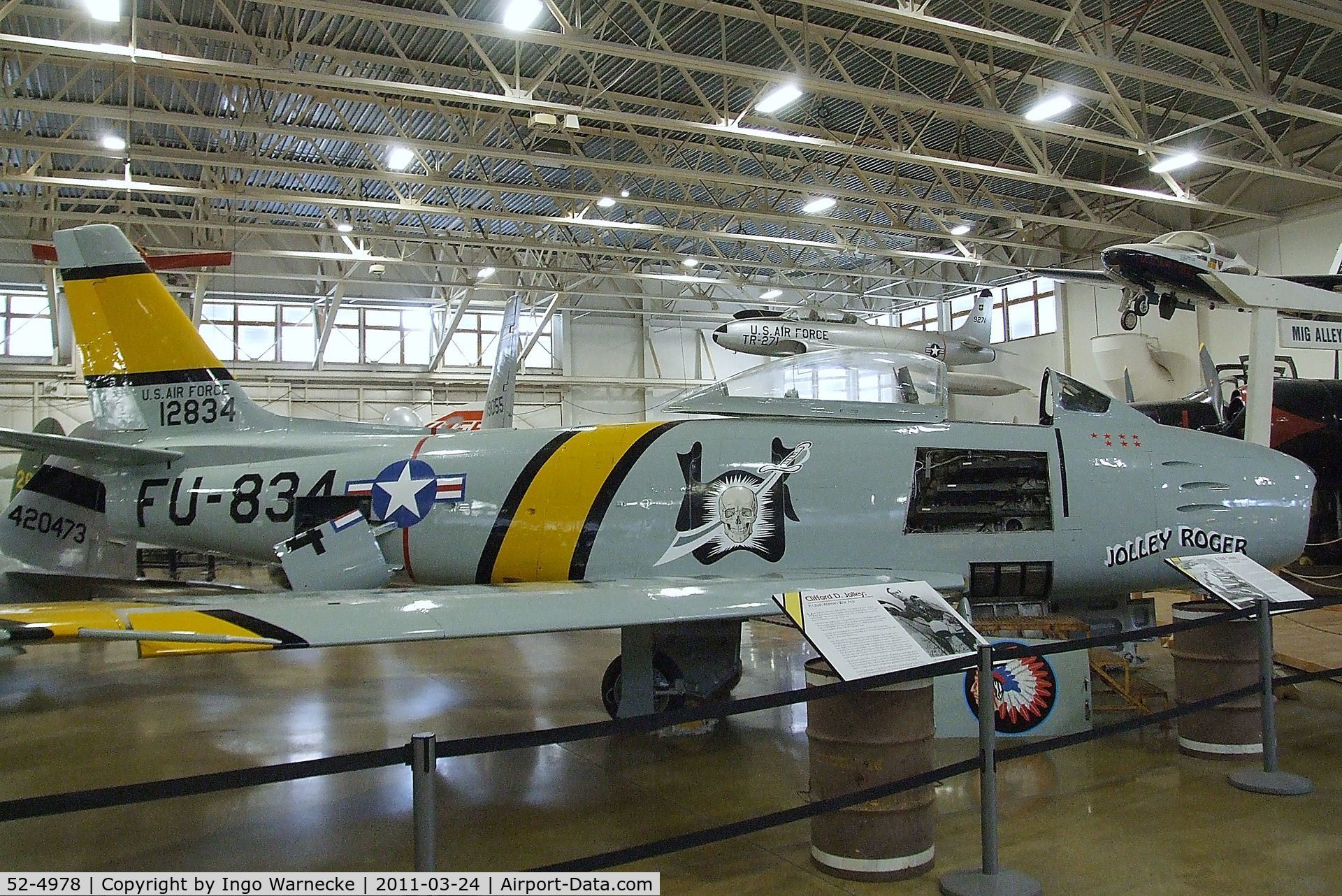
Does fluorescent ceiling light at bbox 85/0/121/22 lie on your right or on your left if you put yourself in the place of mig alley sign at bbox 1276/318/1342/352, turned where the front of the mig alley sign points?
on your right

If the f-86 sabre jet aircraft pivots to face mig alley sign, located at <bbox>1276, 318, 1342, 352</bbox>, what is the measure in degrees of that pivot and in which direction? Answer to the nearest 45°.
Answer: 0° — it already faces it

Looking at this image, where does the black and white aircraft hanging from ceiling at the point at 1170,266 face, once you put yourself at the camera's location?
facing the viewer and to the left of the viewer

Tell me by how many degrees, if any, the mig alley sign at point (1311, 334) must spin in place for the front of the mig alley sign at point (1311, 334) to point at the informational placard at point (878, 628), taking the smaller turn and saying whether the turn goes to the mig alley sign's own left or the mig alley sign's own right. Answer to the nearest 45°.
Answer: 0° — it already faces it

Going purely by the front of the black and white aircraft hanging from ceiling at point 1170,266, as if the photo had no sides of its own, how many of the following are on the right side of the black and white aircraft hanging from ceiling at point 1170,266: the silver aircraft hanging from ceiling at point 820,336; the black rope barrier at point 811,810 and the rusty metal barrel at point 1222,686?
1

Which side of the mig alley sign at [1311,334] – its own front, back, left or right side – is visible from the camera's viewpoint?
front

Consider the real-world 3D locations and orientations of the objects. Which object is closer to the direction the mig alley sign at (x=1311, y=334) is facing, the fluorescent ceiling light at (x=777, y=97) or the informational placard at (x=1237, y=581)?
the informational placard

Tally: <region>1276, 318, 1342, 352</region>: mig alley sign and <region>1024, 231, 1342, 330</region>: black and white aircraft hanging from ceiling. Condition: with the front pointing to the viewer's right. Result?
0

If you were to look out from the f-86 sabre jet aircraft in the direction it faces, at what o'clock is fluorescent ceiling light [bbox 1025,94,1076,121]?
The fluorescent ceiling light is roughly at 10 o'clock from the f-86 sabre jet aircraft.

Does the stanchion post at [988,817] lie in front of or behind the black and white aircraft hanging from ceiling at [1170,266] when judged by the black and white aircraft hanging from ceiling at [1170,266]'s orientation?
in front

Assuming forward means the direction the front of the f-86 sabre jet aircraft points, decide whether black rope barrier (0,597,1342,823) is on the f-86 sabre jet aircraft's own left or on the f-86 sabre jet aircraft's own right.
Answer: on the f-86 sabre jet aircraft's own right

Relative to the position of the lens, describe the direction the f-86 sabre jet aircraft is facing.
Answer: facing to the right of the viewer

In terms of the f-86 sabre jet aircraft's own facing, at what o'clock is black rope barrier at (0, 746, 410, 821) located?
The black rope barrier is roughly at 4 o'clock from the f-86 sabre jet aircraft.

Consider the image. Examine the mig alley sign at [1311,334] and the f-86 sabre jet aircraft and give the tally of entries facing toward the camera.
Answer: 1

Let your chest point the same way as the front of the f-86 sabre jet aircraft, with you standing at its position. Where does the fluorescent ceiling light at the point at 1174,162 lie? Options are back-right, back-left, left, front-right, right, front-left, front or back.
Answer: front-left

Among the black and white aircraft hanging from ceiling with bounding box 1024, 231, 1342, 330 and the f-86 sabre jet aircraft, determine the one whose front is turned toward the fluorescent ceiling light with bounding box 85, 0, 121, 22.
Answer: the black and white aircraft hanging from ceiling

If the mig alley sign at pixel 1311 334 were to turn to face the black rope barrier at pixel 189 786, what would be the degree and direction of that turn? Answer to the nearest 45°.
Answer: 0° — it already faces it
